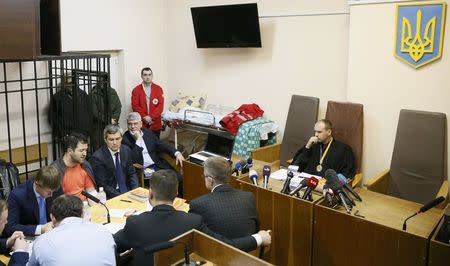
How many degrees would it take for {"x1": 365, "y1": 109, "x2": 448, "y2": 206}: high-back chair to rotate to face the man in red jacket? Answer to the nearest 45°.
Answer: approximately 45° to its right

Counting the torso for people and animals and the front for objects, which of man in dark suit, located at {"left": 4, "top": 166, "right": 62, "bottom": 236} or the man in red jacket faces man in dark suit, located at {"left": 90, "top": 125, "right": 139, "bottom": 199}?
the man in red jacket

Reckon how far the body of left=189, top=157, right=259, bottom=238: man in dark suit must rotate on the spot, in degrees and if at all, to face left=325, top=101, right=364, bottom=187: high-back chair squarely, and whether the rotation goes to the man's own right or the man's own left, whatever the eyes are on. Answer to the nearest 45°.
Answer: approximately 90° to the man's own right

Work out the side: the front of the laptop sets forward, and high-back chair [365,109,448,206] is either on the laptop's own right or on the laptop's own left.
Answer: on the laptop's own left

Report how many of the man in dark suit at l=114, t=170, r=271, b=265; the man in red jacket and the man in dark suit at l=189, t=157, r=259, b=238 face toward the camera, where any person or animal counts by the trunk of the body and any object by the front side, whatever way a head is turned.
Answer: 1

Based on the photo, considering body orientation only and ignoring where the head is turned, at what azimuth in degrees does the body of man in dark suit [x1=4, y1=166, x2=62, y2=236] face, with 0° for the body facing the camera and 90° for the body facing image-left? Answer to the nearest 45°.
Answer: approximately 315°

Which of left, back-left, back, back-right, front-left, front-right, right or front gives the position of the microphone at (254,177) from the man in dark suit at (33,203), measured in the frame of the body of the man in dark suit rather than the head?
front-left

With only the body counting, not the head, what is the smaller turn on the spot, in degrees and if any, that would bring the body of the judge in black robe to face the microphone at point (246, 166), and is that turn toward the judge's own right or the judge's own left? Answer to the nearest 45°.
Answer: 0° — they already face it

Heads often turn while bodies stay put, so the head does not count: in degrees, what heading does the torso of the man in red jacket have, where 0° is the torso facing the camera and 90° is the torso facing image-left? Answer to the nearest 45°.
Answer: approximately 0°

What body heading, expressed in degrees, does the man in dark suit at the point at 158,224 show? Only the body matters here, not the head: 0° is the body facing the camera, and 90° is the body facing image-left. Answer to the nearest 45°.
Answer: approximately 180°

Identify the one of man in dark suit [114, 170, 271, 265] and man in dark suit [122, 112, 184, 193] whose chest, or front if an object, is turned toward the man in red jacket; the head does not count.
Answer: man in dark suit [114, 170, 271, 265]
